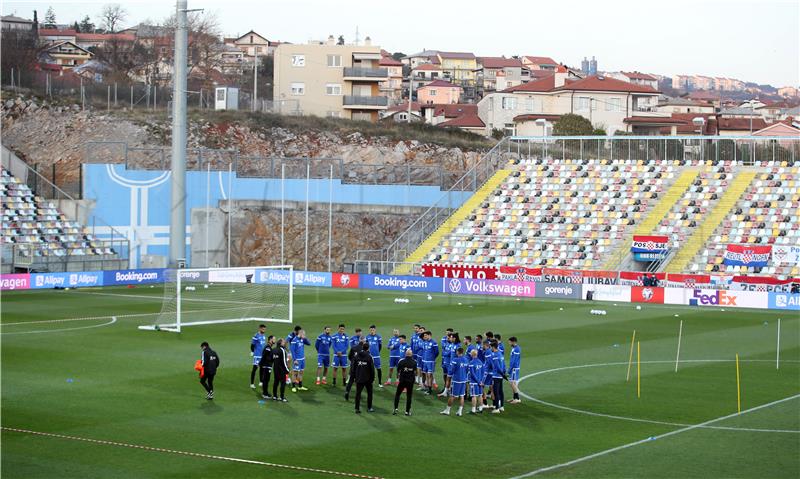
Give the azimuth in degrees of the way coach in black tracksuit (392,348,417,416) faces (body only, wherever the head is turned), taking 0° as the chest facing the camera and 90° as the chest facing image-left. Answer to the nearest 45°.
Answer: approximately 180°

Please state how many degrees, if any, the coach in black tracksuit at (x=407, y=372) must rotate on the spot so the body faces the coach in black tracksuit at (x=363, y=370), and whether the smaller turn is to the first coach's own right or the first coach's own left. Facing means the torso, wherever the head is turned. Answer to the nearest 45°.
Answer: approximately 90° to the first coach's own left

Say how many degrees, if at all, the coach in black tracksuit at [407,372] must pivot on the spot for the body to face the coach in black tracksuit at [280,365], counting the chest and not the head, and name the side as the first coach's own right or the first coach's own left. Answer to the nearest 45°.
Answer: approximately 45° to the first coach's own left

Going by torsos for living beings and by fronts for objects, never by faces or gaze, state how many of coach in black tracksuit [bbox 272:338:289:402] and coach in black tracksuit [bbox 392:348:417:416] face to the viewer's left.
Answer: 0

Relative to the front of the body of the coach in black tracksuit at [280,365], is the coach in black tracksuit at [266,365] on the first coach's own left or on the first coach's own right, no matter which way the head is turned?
on the first coach's own left

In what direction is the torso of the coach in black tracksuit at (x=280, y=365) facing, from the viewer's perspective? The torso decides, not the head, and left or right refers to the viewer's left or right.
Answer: facing away from the viewer and to the right of the viewer
